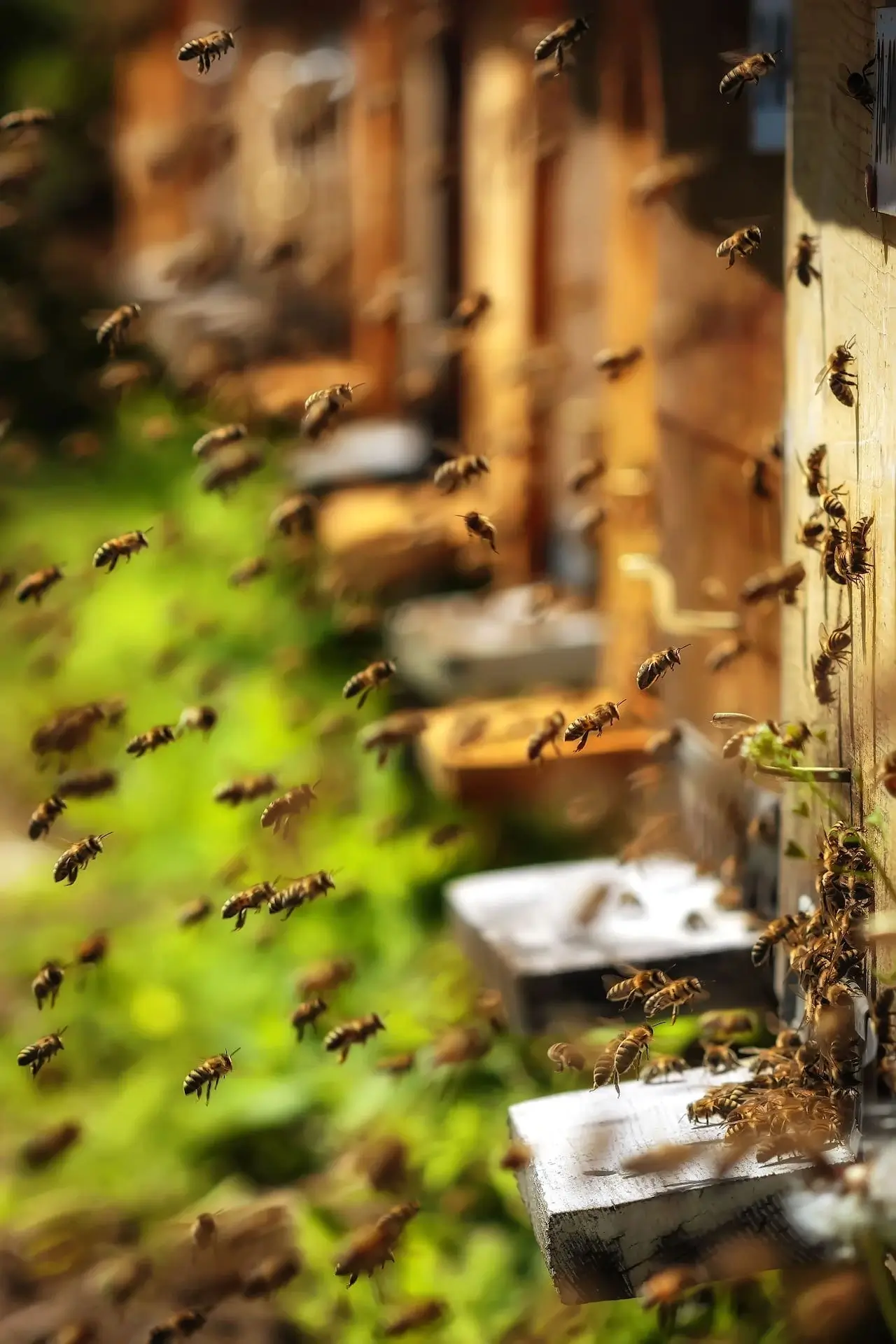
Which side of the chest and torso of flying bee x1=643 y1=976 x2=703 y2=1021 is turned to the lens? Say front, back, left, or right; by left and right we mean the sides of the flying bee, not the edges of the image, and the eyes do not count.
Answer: right

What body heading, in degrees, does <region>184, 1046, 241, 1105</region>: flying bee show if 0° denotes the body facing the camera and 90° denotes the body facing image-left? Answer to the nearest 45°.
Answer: approximately 270°

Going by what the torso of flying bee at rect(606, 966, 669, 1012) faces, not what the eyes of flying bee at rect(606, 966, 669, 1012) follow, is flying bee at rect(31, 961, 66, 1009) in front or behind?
behind

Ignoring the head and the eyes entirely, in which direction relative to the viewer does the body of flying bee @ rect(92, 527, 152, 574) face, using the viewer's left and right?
facing to the right of the viewer

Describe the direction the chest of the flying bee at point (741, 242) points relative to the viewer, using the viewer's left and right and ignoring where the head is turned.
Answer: facing to the right of the viewer

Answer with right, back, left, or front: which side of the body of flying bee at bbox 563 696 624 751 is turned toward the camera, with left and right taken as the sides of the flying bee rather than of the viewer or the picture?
right

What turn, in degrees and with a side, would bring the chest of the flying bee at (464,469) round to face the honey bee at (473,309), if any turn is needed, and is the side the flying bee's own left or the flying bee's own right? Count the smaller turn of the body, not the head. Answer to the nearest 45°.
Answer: approximately 90° to the flying bee's own left

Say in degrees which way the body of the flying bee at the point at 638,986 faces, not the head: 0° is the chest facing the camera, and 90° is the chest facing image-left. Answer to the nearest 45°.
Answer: approximately 270°

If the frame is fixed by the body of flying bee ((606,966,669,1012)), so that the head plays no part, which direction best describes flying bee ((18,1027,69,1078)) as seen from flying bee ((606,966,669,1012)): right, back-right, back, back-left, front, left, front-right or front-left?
back
